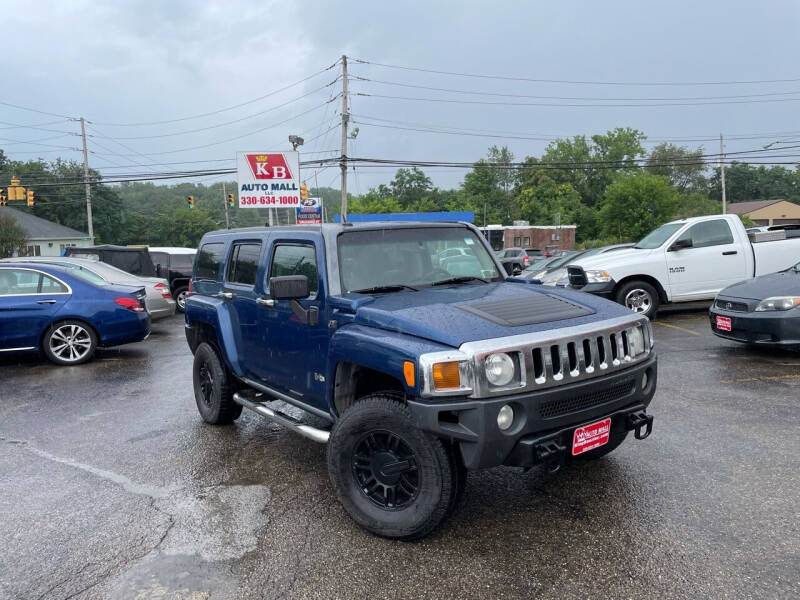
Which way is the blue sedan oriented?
to the viewer's left

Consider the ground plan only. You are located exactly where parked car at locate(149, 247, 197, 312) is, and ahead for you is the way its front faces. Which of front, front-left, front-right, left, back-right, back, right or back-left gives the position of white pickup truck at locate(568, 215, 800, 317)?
back

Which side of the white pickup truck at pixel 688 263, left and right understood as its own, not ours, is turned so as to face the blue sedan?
front

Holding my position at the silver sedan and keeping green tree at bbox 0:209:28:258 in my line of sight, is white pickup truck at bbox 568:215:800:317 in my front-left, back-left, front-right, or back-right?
back-right

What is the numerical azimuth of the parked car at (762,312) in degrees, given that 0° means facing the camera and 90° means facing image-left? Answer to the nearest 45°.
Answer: approximately 45°

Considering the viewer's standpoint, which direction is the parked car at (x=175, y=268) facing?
facing away from the viewer and to the left of the viewer

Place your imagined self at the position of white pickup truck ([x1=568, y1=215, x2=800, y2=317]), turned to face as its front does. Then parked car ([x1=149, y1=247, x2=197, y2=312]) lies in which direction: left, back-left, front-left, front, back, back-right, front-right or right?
front-right

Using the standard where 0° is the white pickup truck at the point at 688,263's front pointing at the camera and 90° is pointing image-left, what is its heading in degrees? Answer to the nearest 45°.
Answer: approximately 45°
